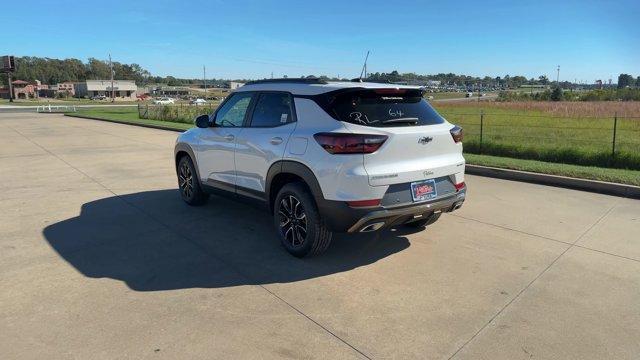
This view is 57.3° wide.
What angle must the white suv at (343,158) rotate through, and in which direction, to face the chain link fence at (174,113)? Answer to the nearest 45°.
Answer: approximately 45° to its right

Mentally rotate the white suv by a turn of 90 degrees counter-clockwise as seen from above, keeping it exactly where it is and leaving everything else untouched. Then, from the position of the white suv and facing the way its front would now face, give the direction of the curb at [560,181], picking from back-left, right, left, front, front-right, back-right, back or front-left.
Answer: back

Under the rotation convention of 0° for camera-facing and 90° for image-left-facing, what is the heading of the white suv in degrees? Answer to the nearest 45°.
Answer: approximately 135°
